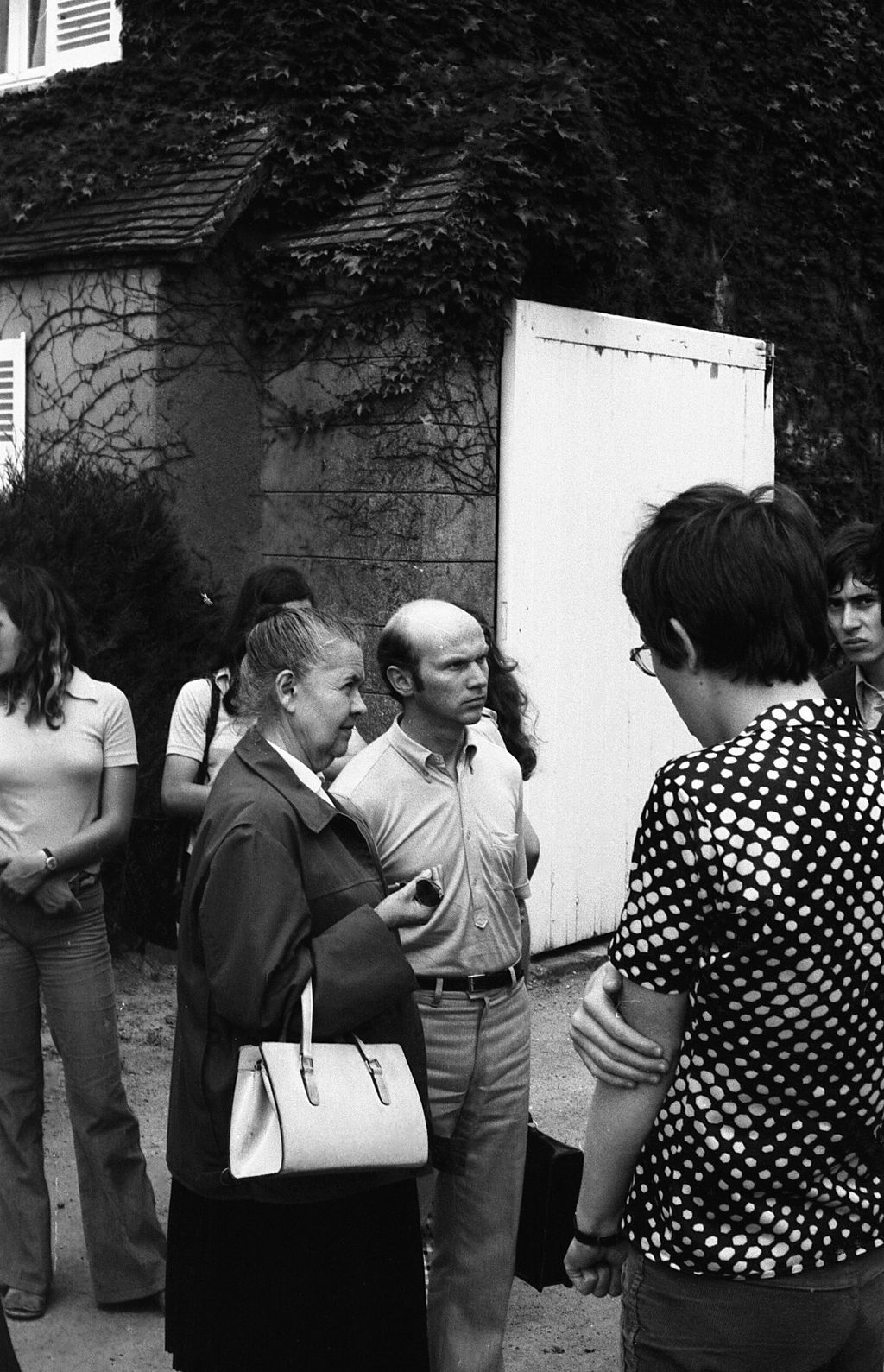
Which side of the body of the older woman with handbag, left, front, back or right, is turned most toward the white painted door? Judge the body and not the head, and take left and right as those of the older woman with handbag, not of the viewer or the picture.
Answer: left

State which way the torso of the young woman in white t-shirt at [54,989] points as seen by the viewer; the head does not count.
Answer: toward the camera

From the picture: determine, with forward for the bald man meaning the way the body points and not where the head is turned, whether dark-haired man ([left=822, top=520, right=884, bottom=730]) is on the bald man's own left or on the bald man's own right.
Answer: on the bald man's own left

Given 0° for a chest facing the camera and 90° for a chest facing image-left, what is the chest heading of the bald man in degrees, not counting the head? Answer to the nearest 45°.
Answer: approximately 315°

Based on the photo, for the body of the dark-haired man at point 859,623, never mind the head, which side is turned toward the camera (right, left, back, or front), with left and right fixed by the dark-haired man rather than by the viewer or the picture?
front

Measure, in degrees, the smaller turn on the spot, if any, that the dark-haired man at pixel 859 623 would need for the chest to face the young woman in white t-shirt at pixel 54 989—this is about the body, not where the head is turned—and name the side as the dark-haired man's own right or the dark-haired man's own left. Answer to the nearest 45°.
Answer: approximately 45° to the dark-haired man's own right

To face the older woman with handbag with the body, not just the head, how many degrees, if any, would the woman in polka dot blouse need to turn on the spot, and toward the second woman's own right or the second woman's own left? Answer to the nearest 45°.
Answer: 0° — they already face them

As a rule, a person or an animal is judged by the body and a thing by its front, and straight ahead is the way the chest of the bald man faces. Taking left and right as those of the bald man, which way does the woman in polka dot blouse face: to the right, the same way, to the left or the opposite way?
the opposite way

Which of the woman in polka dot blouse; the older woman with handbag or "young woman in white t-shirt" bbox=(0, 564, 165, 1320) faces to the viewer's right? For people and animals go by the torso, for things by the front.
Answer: the older woman with handbag

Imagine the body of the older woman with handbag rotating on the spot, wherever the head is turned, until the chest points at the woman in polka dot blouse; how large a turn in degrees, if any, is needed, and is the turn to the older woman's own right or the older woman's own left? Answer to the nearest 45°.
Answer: approximately 45° to the older woman's own right

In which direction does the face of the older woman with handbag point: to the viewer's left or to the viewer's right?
to the viewer's right

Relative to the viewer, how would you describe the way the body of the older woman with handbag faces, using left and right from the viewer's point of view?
facing to the right of the viewer

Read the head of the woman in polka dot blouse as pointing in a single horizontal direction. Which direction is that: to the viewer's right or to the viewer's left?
to the viewer's left
